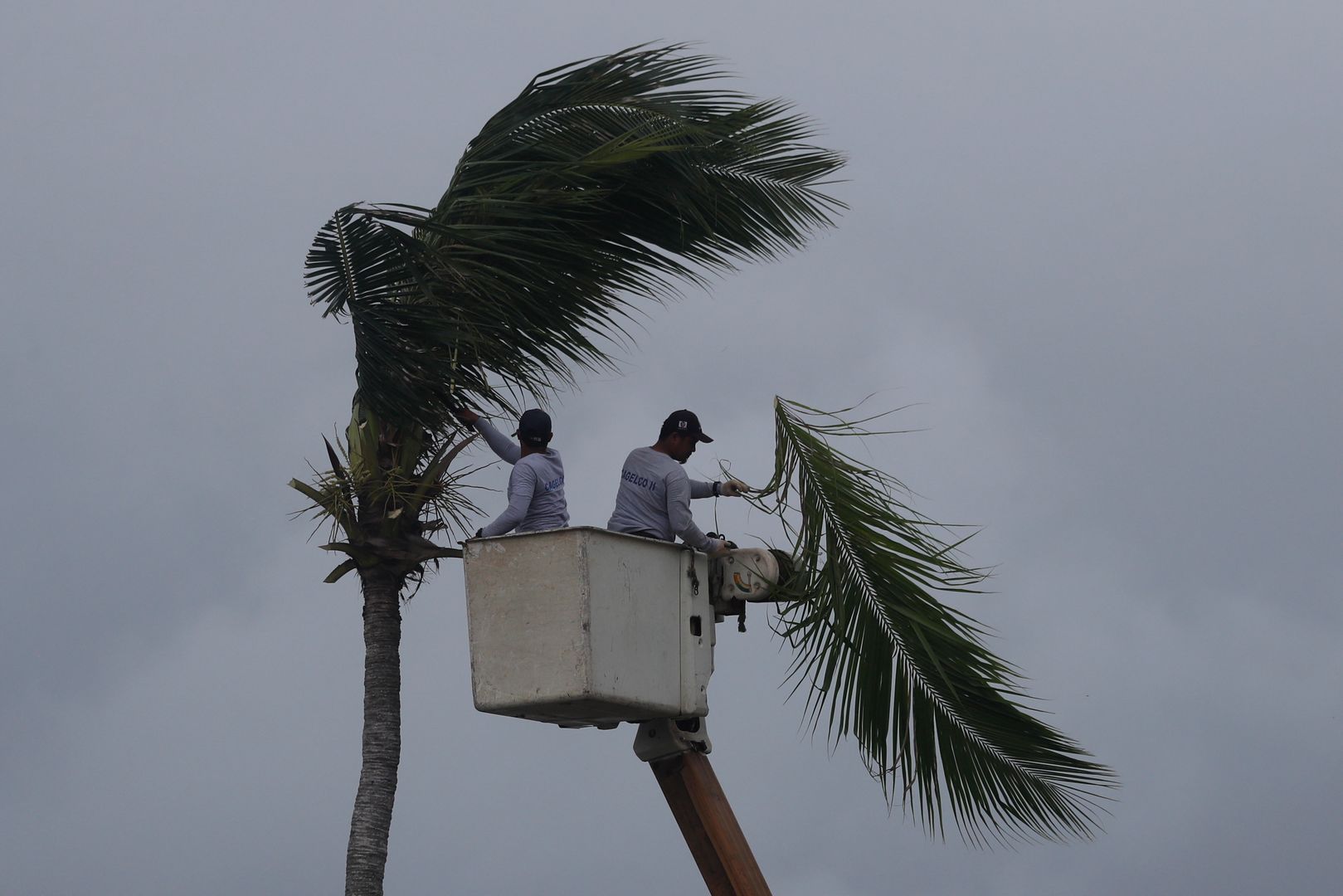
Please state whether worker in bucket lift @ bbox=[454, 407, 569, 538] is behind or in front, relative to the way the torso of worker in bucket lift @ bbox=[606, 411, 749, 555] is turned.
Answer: behind

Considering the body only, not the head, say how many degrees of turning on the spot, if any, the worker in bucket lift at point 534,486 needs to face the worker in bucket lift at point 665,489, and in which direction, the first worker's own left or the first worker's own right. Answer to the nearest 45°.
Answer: approximately 135° to the first worker's own right

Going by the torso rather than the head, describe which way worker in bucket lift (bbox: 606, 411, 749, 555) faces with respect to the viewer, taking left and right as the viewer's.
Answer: facing away from the viewer and to the right of the viewer

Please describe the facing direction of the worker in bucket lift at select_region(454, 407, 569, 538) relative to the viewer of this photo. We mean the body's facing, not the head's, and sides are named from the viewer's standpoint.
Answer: facing away from the viewer and to the left of the viewer

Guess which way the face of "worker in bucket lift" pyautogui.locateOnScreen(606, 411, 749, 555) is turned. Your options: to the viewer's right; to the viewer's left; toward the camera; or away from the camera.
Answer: to the viewer's right
